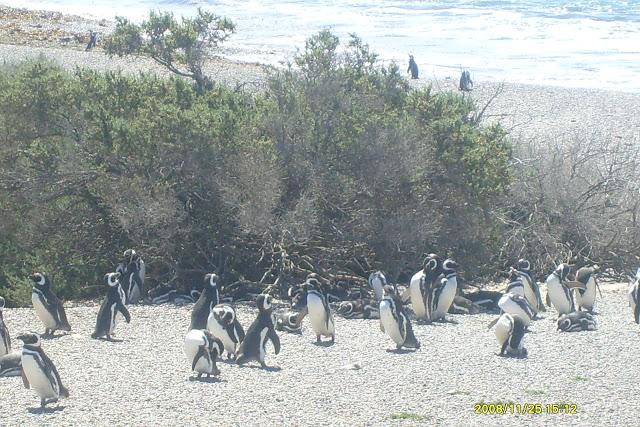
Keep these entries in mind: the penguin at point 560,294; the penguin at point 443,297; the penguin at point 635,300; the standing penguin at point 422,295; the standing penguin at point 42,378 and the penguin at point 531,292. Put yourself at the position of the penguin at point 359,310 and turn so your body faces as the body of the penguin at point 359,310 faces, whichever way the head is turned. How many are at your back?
5

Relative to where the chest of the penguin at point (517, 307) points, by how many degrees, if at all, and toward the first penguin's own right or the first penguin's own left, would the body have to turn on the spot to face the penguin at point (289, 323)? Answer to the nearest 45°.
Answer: approximately 45° to the first penguin's own right

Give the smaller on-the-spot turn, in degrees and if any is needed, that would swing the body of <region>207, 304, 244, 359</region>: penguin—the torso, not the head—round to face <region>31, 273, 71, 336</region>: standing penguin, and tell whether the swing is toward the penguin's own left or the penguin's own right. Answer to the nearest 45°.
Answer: approximately 90° to the penguin's own right

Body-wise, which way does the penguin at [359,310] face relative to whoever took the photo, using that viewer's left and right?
facing to the left of the viewer
